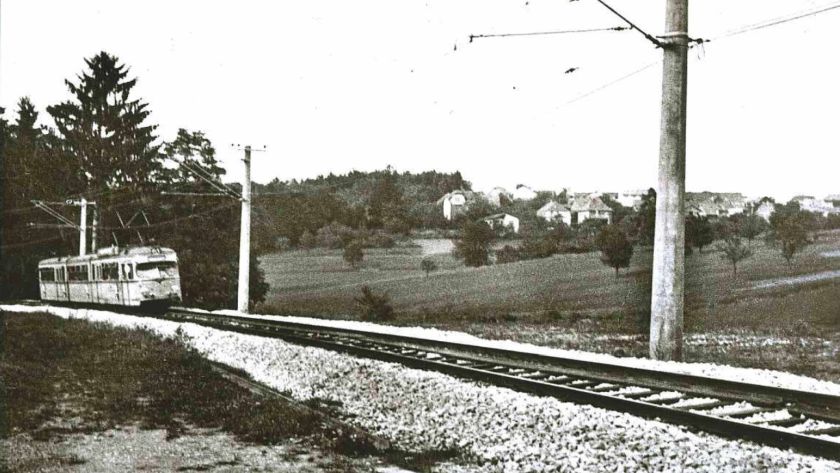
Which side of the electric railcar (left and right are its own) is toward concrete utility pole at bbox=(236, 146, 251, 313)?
front

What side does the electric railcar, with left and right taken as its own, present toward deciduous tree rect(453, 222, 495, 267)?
left

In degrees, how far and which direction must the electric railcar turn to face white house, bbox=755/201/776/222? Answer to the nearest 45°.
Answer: approximately 45° to its left

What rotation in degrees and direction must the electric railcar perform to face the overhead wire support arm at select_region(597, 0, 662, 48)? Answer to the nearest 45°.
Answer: approximately 45° to its right

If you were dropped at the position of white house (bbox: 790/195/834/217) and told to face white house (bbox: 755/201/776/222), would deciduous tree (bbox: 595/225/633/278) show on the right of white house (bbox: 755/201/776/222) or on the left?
left

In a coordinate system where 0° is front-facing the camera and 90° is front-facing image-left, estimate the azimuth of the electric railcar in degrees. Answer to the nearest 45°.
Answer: approximately 315°

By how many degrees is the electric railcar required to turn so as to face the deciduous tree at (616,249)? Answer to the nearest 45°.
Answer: approximately 45° to its left

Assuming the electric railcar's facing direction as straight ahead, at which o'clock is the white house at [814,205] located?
The white house is roughly at 9 o'clock from the electric railcar.

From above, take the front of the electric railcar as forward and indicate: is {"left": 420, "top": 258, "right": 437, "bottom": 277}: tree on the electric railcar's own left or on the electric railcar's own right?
on the electric railcar's own left

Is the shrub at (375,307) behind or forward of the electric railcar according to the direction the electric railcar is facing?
forward

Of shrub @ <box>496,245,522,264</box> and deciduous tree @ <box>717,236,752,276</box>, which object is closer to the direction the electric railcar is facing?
the deciduous tree
